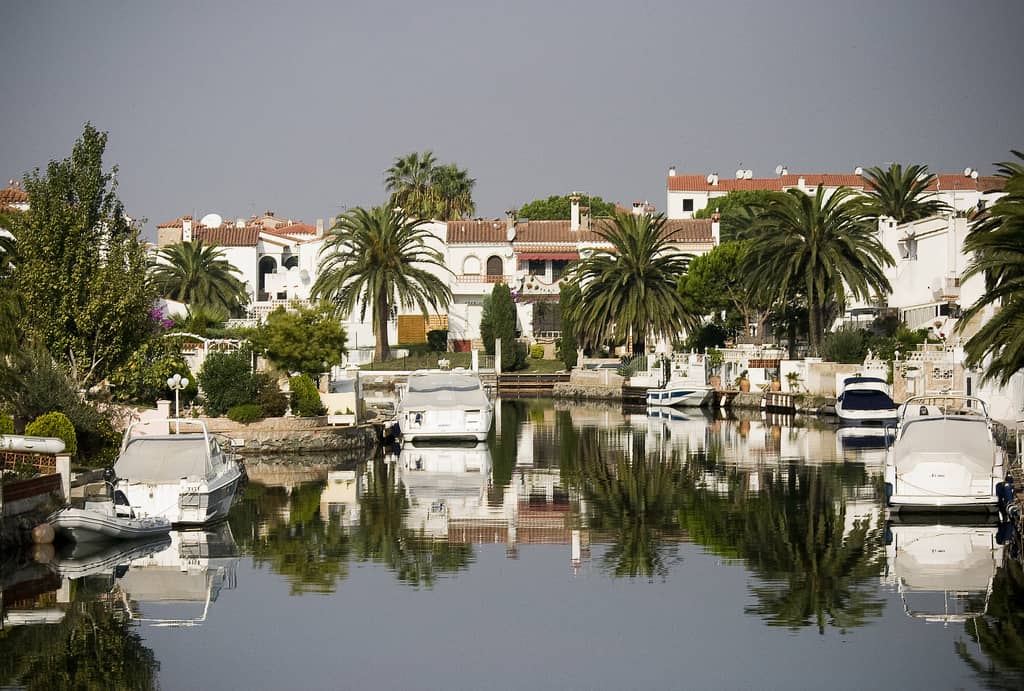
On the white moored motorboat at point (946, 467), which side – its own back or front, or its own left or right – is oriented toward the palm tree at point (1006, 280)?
front

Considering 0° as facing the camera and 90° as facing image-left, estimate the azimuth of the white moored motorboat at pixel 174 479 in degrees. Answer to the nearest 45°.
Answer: approximately 225°

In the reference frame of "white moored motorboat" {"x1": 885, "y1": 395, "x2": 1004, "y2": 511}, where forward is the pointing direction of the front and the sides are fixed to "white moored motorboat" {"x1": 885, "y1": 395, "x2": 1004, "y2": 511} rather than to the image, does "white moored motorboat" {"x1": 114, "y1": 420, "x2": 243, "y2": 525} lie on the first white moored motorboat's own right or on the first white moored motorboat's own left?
on the first white moored motorboat's own left

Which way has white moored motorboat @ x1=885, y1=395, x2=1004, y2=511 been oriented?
away from the camera
